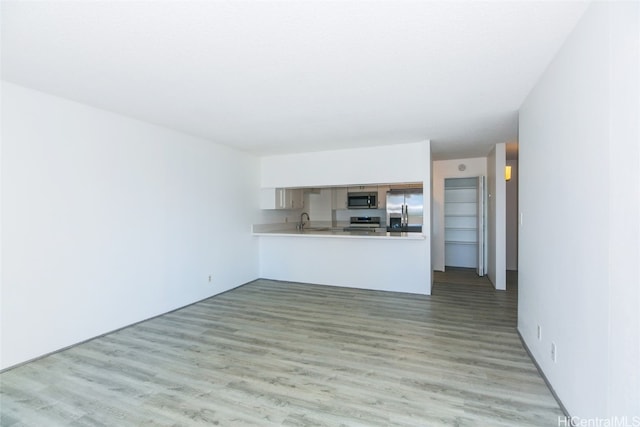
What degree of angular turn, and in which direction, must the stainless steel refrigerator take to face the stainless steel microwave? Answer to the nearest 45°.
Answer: approximately 135° to its right

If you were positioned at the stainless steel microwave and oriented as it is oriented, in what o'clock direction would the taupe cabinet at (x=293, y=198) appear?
The taupe cabinet is roughly at 2 o'clock from the stainless steel microwave.

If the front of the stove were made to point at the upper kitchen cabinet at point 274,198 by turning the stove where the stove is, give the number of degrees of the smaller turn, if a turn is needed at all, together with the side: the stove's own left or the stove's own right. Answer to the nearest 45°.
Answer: approximately 45° to the stove's own right

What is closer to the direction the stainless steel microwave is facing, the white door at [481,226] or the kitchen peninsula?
the kitchen peninsula

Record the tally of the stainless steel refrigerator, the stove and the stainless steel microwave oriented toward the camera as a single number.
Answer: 3

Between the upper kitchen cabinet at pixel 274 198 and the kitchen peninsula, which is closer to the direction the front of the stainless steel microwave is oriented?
the kitchen peninsula

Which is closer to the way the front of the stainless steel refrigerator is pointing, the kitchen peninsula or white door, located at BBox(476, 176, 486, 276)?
the kitchen peninsula

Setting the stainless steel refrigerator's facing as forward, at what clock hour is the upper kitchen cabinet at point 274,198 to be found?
The upper kitchen cabinet is roughly at 2 o'clock from the stainless steel refrigerator.

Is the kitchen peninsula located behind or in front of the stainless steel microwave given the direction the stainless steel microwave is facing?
in front

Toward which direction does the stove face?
toward the camera

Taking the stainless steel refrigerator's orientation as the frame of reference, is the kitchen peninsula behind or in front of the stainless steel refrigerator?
in front

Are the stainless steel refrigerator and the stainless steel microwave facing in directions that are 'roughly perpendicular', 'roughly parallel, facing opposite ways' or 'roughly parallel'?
roughly parallel

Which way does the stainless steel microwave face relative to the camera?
toward the camera
